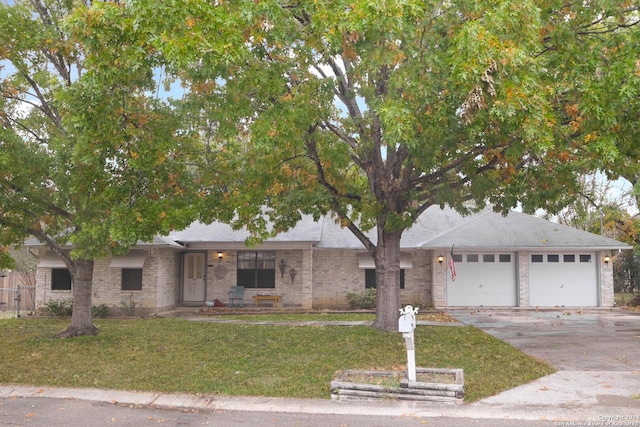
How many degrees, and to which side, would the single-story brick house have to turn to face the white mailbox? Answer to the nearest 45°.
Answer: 0° — it already faces it

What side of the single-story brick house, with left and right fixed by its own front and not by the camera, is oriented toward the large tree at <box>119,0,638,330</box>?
front

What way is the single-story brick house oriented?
toward the camera

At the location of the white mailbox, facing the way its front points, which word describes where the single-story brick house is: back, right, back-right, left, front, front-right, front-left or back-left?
back

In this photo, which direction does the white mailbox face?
toward the camera

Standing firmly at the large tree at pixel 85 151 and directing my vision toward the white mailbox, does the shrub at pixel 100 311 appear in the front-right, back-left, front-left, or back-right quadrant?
back-left

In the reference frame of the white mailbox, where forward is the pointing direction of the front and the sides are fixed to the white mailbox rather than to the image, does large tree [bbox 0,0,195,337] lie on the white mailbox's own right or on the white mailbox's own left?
on the white mailbox's own right

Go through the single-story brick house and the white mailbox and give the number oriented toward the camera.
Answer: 2

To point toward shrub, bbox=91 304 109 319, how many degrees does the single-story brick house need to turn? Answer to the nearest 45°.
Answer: approximately 90° to its right

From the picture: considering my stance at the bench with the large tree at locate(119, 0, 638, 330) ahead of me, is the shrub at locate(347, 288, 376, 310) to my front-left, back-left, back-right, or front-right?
front-left

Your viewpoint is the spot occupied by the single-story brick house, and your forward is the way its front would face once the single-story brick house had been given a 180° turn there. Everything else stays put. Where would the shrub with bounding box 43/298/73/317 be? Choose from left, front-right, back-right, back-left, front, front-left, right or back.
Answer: left
